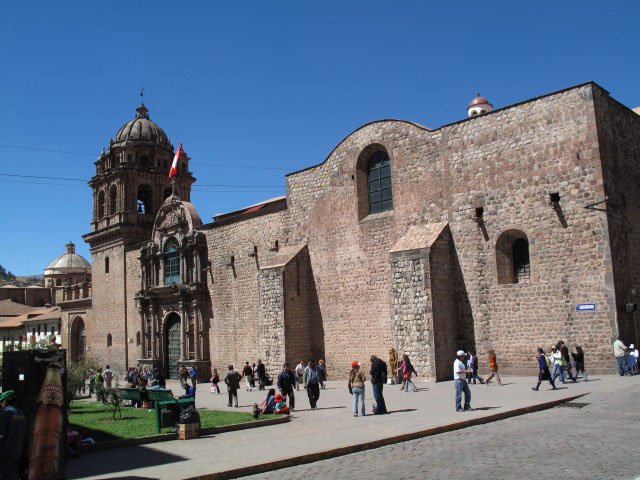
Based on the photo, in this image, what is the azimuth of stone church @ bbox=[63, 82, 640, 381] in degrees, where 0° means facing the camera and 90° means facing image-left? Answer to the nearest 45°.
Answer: approximately 45°

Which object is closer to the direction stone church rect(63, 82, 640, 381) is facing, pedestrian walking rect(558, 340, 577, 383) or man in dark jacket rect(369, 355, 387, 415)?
the man in dark jacket

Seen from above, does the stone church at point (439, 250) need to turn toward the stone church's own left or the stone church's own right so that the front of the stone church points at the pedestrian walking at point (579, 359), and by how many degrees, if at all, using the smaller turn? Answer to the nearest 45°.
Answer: approximately 90° to the stone church's own left

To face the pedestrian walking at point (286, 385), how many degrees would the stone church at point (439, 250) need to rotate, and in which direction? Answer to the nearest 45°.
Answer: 0° — it already faces them
